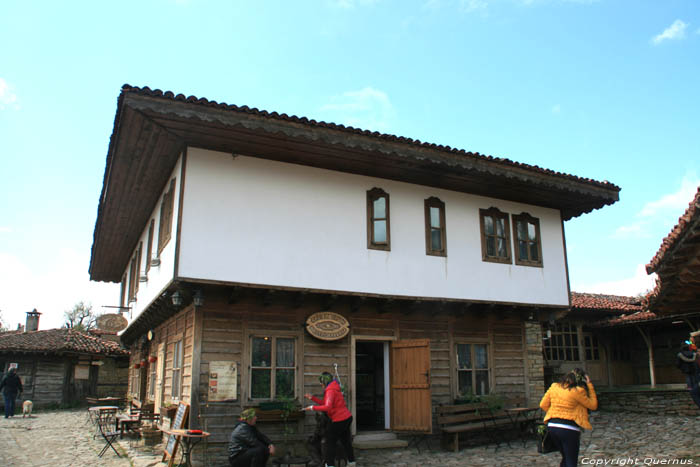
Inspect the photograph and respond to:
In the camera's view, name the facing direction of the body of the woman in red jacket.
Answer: to the viewer's left

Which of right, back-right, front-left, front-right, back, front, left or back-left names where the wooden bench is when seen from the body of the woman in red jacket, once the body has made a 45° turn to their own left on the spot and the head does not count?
back

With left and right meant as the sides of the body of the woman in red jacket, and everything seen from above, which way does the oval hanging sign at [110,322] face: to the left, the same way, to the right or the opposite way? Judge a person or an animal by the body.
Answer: to the left

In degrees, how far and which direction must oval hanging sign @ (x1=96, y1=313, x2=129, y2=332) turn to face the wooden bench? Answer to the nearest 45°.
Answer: approximately 45° to its left

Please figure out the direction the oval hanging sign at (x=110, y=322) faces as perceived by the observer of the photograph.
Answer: facing the viewer

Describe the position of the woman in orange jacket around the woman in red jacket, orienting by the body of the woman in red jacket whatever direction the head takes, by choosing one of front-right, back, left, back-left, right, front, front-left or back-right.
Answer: back-left

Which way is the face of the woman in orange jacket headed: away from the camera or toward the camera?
away from the camera
